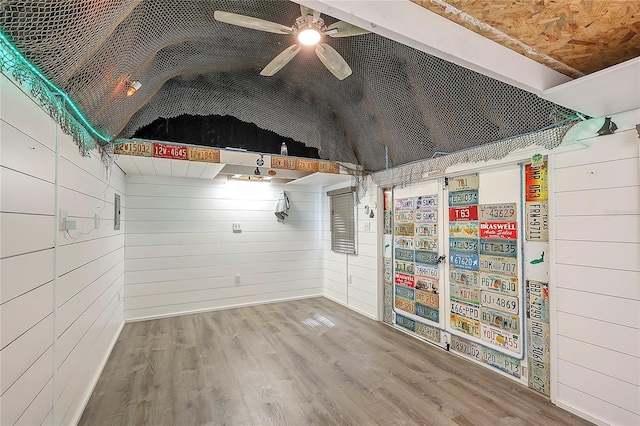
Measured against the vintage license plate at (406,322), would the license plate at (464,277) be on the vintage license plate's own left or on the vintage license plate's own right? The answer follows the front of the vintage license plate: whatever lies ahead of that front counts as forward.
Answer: on the vintage license plate's own left

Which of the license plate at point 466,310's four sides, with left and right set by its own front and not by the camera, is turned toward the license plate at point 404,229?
right

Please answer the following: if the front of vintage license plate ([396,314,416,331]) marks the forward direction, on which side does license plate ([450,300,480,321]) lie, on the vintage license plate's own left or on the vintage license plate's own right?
on the vintage license plate's own left

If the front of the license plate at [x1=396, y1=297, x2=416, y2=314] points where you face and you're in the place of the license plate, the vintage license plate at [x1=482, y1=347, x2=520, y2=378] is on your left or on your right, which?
on your left

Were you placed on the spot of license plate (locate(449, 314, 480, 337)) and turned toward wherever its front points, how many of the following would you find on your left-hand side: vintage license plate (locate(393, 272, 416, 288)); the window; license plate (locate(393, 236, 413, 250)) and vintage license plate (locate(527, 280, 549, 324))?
1

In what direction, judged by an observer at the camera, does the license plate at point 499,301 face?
facing the viewer and to the left of the viewer
